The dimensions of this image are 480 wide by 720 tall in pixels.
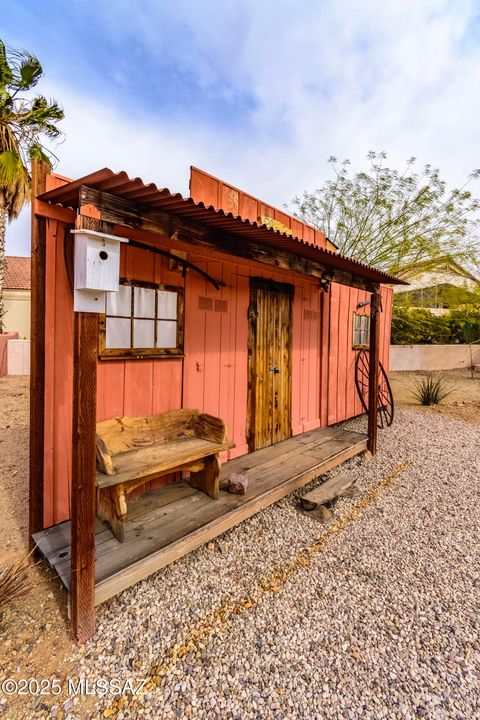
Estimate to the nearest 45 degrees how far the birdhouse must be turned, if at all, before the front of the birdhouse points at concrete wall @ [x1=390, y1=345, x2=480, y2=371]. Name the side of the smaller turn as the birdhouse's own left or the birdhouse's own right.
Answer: approximately 90° to the birdhouse's own left

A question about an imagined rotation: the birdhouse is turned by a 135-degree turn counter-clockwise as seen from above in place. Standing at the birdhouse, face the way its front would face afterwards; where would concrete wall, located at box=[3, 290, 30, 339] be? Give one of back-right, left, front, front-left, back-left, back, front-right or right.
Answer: front

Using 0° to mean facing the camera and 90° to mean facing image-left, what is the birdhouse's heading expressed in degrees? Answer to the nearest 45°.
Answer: approximately 315°

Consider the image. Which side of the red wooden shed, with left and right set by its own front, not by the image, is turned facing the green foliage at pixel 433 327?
left

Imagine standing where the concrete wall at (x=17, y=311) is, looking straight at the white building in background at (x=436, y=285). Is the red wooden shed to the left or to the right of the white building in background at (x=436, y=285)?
right

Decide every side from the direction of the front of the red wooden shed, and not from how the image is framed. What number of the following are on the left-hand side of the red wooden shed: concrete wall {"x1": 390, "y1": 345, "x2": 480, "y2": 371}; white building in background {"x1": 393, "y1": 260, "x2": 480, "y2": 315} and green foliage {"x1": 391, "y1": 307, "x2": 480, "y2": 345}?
3

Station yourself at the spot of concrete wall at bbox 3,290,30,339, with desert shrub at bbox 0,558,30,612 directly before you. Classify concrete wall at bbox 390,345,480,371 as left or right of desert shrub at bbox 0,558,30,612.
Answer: left

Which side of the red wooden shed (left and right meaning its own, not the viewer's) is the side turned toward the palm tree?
back

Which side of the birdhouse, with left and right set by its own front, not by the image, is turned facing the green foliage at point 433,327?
left

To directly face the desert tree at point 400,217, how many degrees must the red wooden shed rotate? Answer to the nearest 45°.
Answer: approximately 90° to its left
